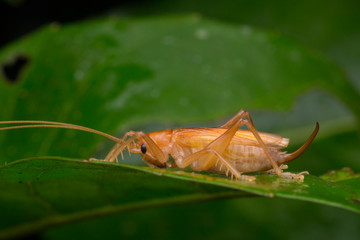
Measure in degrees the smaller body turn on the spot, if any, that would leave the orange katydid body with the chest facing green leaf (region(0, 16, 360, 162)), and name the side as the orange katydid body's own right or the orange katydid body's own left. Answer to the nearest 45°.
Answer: approximately 45° to the orange katydid body's own right

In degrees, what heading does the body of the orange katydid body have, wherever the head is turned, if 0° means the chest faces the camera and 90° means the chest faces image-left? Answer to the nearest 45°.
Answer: approximately 90°
